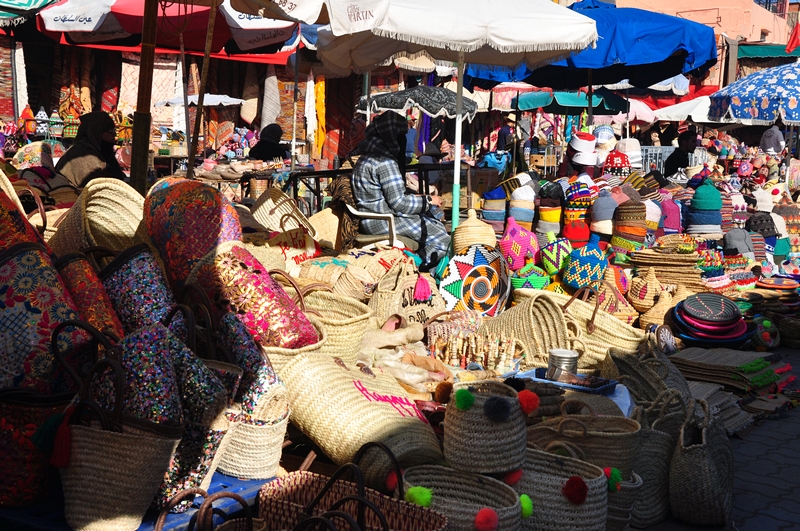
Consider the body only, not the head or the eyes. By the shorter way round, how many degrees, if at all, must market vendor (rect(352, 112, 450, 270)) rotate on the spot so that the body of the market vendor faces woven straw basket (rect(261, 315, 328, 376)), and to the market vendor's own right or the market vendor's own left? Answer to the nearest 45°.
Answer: approximately 90° to the market vendor's own right

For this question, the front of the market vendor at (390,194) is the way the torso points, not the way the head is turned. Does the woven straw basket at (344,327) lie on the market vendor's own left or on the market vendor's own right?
on the market vendor's own right

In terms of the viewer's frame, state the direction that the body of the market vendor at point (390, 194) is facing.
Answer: to the viewer's right

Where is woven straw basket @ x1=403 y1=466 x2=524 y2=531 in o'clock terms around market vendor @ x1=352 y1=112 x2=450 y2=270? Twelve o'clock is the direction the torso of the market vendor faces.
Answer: The woven straw basket is roughly at 3 o'clock from the market vendor.

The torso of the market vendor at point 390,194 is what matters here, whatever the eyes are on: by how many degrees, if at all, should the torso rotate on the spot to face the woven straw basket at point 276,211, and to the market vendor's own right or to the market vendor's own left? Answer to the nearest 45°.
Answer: approximately 135° to the market vendor's own right

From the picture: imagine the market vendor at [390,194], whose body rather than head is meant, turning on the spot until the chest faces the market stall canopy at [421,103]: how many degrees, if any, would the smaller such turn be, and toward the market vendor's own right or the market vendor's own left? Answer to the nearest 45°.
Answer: approximately 90° to the market vendor's own left

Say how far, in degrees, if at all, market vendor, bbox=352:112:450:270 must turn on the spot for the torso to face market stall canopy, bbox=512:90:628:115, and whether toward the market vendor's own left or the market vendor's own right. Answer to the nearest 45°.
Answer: approximately 90° to the market vendor's own left

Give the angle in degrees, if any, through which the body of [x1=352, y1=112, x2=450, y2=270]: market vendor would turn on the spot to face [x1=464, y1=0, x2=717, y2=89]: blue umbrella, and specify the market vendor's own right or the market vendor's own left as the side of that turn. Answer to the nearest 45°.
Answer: approximately 45° to the market vendor's own left

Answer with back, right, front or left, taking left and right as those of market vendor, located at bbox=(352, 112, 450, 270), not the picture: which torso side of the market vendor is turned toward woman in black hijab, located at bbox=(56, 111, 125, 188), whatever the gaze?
back

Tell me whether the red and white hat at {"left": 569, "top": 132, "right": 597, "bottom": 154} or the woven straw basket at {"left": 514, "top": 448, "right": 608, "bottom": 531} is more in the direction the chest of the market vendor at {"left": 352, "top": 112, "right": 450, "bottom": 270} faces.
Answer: the red and white hat
